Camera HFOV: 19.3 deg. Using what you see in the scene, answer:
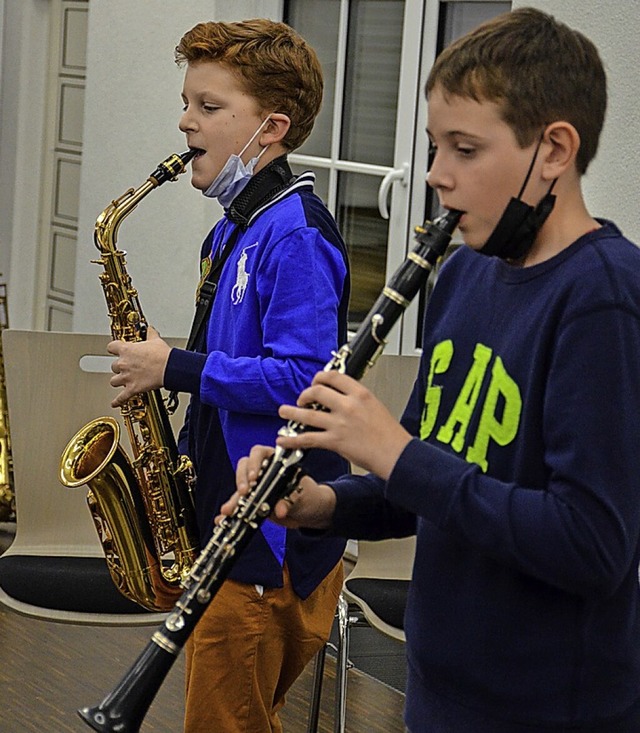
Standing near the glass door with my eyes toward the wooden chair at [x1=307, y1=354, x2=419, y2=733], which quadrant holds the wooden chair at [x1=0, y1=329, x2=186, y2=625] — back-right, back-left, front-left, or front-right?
front-right

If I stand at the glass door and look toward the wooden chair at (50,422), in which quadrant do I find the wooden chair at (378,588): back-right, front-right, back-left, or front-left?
front-left

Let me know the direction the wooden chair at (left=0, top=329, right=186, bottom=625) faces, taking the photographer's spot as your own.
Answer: facing the viewer

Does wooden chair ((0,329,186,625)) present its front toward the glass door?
no

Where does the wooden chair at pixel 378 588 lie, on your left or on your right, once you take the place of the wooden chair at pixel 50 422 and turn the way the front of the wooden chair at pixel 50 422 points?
on your left

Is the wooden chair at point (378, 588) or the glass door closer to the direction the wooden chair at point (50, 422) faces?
the wooden chair

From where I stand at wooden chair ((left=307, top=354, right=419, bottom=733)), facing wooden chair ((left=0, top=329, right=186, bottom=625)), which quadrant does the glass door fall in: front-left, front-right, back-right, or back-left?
front-right
